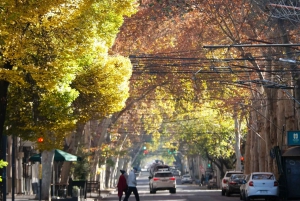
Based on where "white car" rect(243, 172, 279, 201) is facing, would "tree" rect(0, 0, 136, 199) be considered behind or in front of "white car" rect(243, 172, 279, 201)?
behind

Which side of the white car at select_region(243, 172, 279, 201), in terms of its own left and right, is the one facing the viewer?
back
